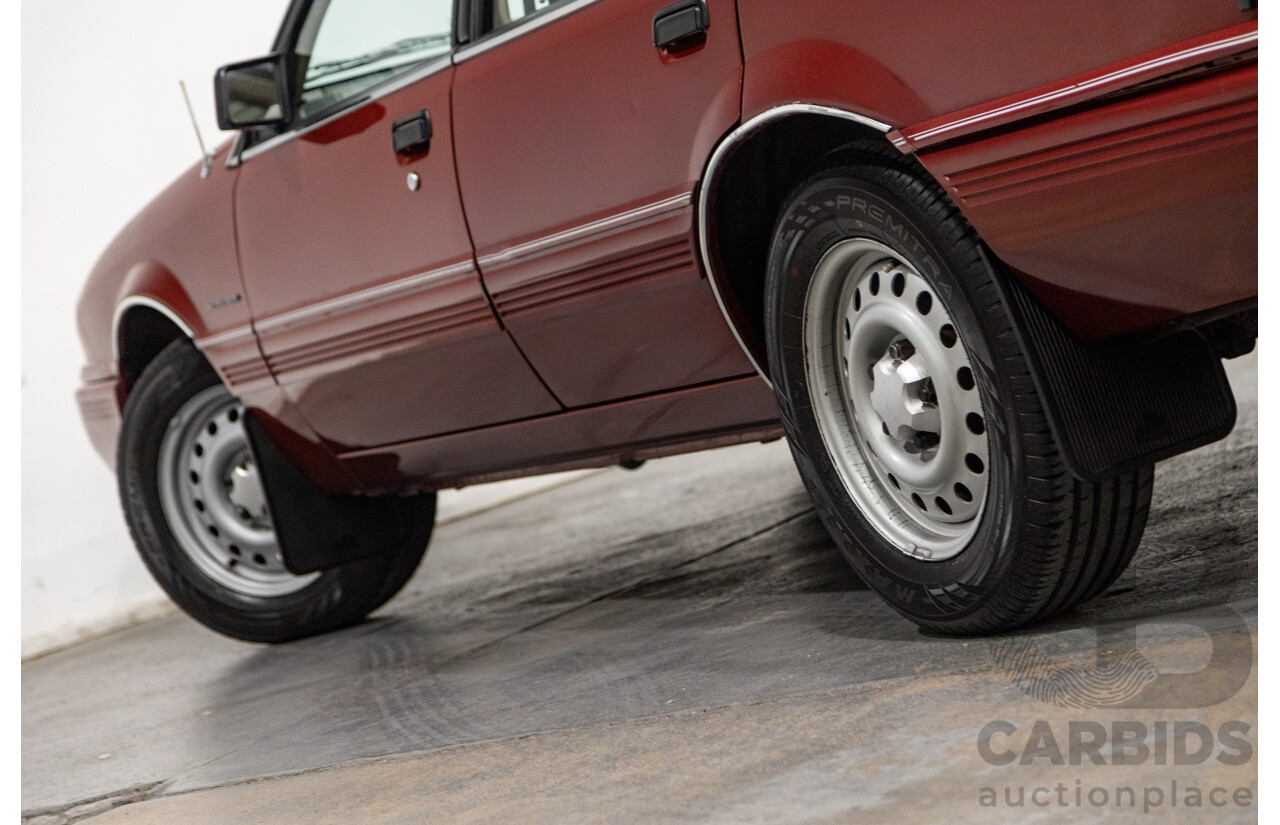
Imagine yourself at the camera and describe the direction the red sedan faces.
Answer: facing away from the viewer and to the left of the viewer
